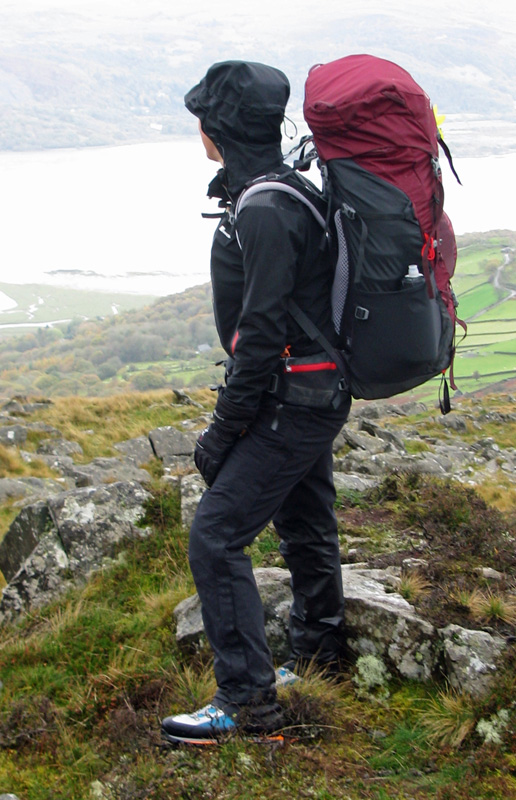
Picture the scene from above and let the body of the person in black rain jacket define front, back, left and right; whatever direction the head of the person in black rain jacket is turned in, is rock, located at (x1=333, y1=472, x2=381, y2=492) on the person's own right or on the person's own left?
on the person's own right

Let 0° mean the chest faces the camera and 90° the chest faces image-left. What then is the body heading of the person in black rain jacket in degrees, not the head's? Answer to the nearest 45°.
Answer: approximately 90°

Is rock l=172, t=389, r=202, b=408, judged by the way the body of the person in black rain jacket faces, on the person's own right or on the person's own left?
on the person's own right

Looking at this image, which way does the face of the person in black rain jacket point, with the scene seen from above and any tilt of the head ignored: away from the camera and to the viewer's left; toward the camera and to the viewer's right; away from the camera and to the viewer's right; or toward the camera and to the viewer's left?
away from the camera and to the viewer's left
